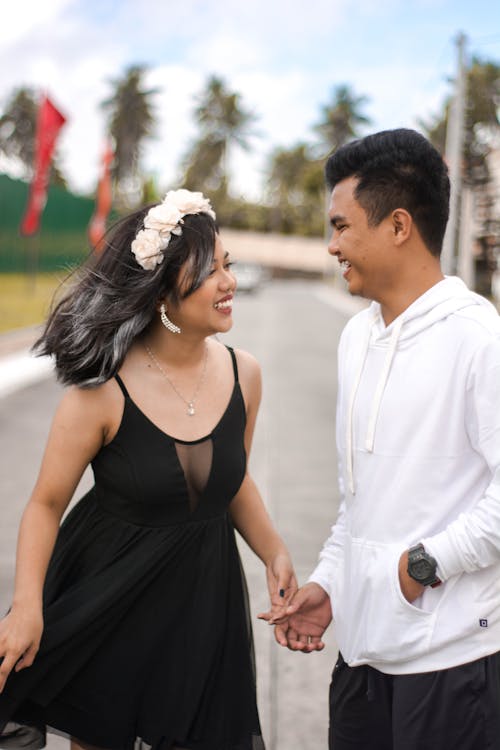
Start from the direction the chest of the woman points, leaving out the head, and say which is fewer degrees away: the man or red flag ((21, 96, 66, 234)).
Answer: the man

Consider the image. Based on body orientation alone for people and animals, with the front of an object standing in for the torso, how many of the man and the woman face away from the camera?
0

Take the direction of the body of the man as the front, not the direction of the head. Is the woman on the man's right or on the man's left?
on the man's right

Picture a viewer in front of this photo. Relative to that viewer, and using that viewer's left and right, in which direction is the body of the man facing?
facing the viewer and to the left of the viewer

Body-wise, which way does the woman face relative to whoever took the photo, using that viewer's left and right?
facing the viewer and to the right of the viewer

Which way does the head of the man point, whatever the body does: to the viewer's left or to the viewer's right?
to the viewer's left

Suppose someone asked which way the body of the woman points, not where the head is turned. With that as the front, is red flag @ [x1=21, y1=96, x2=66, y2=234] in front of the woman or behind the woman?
behind

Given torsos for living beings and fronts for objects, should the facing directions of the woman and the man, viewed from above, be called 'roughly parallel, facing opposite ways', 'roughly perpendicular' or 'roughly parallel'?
roughly perpendicular

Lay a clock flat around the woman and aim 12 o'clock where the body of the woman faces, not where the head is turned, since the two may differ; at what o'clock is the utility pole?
The utility pole is roughly at 8 o'clock from the woman.

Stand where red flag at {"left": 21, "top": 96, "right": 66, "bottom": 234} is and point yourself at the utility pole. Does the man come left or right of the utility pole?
right

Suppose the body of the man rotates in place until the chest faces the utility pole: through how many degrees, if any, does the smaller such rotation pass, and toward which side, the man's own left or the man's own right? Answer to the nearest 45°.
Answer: approximately 135° to the man's own right
